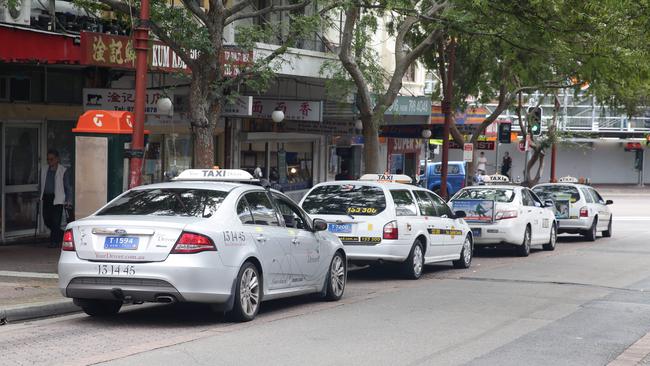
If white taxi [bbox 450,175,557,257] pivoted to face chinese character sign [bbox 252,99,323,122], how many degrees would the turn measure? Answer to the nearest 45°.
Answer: approximately 135° to its left

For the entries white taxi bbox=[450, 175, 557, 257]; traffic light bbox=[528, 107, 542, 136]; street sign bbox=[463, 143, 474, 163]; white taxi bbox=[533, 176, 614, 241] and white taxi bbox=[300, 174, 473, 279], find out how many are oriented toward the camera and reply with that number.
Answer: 2

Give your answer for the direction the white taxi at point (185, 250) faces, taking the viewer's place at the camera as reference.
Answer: facing away from the viewer and to the right of the viewer

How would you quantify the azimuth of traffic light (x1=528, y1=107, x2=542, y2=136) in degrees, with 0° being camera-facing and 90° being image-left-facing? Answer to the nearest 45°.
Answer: approximately 0°

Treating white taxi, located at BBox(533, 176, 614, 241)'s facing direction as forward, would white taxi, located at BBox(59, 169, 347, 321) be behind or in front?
behind

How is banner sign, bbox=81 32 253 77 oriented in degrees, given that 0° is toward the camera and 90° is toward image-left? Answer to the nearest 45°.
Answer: approximately 315°

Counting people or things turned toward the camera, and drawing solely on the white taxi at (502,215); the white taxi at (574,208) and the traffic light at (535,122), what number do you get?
1

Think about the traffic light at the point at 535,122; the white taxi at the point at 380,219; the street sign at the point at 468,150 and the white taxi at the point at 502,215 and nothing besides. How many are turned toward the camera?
2

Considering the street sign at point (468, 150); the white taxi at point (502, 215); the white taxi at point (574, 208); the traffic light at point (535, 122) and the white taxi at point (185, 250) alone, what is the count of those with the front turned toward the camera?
2

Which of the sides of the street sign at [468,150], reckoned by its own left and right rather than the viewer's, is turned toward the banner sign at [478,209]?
front

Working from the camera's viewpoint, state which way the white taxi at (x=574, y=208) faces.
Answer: facing away from the viewer and to the right of the viewer

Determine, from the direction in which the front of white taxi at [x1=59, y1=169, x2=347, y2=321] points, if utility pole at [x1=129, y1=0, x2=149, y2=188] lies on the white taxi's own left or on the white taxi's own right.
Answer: on the white taxi's own left

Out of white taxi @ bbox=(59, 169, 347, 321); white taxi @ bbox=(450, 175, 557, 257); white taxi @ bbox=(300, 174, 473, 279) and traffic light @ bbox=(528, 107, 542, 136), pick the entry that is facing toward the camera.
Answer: the traffic light

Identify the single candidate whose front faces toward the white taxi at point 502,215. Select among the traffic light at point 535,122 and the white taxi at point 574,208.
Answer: the traffic light

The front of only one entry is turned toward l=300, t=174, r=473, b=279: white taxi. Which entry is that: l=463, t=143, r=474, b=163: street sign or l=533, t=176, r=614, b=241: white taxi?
the street sign

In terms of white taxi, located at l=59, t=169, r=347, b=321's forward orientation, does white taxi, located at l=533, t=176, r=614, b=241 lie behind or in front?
in front
